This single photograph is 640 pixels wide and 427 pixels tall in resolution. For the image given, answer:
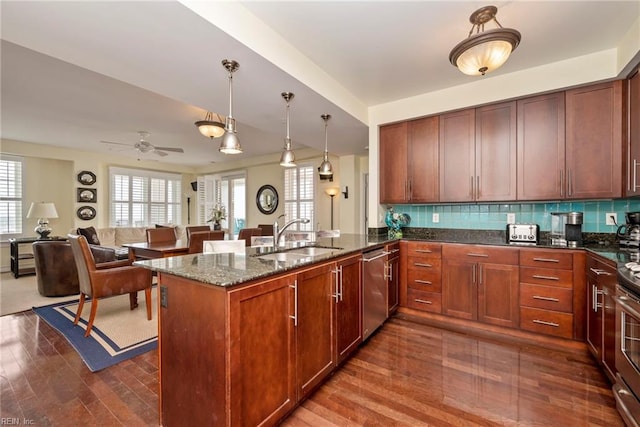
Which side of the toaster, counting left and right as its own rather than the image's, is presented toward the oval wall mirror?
right

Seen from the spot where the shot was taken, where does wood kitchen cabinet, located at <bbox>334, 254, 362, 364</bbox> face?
facing the viewer and to the right of the viewer

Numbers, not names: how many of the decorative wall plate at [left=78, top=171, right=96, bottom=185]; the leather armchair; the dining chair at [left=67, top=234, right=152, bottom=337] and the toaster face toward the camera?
2

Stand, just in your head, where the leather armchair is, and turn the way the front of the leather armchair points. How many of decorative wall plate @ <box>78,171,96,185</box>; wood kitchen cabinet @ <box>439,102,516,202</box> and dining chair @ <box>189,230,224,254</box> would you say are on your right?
2

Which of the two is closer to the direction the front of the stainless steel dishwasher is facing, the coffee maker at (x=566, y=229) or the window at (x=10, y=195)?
the coffee maker

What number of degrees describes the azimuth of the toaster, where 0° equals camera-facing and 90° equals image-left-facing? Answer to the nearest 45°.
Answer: approximately 0°

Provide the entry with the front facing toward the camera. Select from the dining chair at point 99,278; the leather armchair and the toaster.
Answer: the toaster

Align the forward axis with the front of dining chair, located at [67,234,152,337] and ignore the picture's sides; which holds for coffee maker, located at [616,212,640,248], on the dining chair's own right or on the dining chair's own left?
on the dining chair's own right

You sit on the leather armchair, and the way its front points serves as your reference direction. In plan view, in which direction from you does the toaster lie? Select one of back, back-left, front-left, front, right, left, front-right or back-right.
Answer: right

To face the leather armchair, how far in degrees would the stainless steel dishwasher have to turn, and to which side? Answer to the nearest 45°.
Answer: approximately 135° to its right
